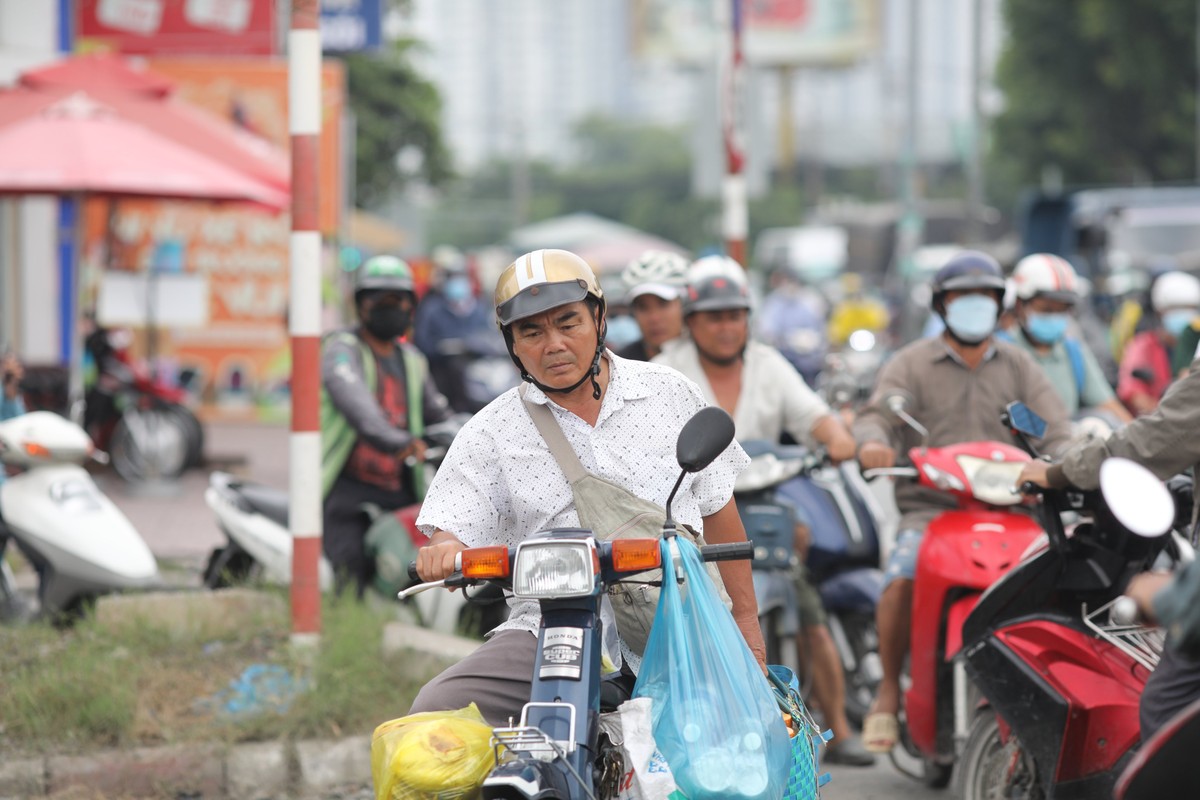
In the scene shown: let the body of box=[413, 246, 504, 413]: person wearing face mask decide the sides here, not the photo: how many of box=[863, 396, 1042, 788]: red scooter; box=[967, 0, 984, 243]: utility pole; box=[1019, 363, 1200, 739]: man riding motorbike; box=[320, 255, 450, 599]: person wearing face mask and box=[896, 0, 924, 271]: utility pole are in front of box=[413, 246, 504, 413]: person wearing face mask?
3

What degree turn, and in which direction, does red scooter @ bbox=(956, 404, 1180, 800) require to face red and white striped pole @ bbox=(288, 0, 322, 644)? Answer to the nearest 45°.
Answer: approximately 90° to its right

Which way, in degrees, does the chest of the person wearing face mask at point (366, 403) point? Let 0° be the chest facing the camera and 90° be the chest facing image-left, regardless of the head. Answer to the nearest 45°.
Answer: approximately 315°

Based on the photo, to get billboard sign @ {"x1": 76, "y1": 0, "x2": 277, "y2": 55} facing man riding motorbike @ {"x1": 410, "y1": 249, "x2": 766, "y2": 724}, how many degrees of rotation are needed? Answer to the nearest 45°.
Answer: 0° — it already faces them

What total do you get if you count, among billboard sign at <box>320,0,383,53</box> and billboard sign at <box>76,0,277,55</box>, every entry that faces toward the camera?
2

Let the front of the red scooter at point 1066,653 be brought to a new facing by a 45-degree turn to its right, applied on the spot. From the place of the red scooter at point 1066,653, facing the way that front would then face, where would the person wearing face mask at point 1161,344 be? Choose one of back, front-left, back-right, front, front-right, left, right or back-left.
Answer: right

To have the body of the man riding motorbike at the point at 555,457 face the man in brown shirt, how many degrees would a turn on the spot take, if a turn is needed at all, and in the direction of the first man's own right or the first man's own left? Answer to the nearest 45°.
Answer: approximately 135° to the first man's own left

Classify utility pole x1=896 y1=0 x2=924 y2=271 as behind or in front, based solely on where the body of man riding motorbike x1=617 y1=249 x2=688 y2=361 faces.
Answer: behind

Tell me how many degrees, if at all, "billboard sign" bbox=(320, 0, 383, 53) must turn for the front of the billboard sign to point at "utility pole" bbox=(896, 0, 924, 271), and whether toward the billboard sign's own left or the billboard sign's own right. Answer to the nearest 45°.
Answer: approximately 135° to the billboard sign's own left

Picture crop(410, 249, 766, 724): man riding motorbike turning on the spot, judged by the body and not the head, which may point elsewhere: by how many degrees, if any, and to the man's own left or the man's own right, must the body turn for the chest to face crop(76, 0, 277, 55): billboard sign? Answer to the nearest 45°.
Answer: approximately 180°
